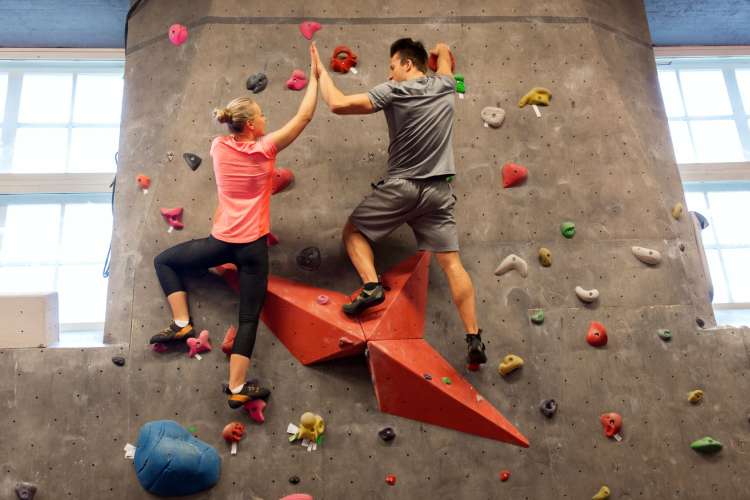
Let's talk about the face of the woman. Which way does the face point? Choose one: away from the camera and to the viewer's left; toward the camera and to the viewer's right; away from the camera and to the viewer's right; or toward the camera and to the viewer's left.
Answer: away from the camera and to the viewer's right

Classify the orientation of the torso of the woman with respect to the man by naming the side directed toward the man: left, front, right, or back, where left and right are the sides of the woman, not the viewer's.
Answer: right

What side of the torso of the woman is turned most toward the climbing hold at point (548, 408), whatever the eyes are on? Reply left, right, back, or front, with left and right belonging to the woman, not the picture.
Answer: right

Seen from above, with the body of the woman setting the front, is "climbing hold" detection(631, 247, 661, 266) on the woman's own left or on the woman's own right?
on the woman's own right

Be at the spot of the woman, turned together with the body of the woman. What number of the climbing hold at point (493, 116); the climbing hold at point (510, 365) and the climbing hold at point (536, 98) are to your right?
3

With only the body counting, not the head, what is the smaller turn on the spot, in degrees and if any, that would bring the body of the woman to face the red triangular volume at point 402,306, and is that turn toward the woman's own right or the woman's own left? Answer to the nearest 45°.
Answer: approximately 90° to the woman's own right

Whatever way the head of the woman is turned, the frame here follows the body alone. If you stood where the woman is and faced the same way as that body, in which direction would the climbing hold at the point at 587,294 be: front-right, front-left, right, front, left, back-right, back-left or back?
right

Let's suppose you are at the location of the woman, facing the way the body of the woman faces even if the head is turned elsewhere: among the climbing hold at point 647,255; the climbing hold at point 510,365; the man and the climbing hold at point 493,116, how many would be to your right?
4

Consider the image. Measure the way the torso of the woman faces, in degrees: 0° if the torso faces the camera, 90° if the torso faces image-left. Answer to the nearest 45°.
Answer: approximately 180°
